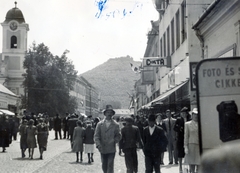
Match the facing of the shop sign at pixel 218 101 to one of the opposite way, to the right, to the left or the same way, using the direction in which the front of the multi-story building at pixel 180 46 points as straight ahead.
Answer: to the left

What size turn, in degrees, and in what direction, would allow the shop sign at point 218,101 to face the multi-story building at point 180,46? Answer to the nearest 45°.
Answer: approximately 180°

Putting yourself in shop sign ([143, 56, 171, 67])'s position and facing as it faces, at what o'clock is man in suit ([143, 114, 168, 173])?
The man in suit is roughly at 12 o'clock from the shop sign.

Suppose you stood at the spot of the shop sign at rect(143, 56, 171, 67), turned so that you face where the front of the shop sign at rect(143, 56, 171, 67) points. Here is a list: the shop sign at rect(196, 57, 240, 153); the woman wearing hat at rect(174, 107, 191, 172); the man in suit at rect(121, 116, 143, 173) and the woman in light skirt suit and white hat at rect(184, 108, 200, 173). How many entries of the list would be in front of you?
4

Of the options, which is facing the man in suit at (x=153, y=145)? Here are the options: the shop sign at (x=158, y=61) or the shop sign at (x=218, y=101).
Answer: the shop sign at (x=158, y=61)

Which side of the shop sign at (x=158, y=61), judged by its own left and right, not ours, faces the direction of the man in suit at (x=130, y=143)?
front

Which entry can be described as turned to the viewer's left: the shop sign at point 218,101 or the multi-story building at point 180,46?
the multi-story building

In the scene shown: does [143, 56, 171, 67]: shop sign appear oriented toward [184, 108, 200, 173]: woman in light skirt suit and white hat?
yes

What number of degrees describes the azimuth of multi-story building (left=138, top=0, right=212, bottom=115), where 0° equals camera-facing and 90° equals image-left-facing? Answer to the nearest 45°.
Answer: approximately 90°

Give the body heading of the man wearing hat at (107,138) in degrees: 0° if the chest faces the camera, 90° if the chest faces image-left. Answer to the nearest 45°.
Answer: approximately 0°

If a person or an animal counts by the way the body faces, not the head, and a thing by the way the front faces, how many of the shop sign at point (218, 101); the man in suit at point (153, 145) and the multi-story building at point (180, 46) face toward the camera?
2
